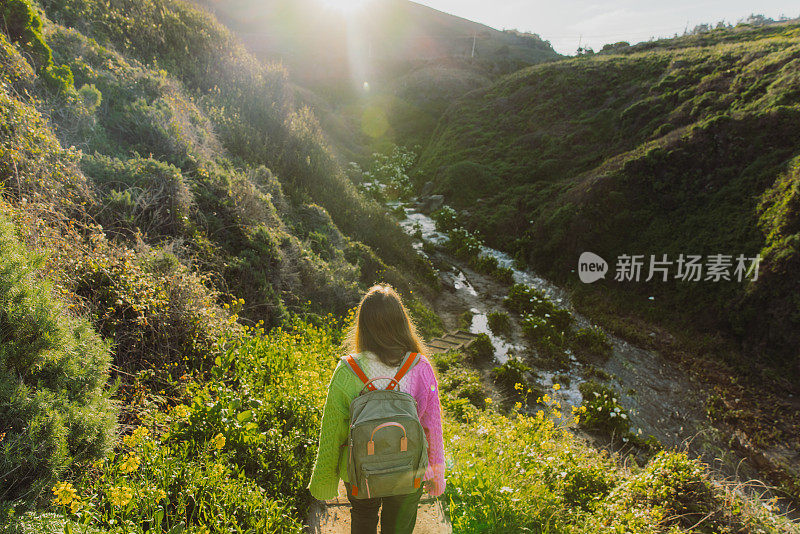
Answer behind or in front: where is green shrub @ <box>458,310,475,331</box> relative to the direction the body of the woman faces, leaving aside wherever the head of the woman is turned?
in front

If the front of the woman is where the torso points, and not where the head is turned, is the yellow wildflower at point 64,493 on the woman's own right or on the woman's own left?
on the woman's own left

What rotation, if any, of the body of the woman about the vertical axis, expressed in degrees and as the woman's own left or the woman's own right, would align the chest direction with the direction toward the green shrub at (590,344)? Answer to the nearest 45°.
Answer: approximately 45° to the woman's own right

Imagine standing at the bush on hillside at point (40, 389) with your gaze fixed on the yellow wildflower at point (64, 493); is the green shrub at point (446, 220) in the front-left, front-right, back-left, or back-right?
back-left

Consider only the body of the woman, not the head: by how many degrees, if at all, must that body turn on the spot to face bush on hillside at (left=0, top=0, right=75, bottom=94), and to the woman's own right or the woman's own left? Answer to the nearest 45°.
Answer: approximately 45° to the woman's own left

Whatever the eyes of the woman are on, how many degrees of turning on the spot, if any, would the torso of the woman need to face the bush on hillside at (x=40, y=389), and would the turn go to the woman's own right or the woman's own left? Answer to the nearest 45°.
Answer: approximately 90° to the woman's own left

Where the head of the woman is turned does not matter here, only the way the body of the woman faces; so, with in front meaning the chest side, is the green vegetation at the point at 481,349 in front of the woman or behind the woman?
in front

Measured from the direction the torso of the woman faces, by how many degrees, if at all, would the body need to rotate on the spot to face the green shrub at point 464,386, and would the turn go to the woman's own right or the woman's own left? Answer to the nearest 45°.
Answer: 0° — they already face it

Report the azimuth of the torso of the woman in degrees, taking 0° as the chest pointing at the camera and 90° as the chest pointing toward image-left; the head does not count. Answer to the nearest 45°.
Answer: approximately 180°

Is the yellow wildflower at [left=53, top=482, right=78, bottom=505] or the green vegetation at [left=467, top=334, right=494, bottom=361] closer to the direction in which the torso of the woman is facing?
the green vegetation

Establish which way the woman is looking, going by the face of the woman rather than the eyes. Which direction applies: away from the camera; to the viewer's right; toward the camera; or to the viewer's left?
away from the camera

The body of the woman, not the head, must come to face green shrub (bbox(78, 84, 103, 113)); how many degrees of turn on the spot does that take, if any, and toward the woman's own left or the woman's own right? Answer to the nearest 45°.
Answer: approximately 45° to the woman's own left
